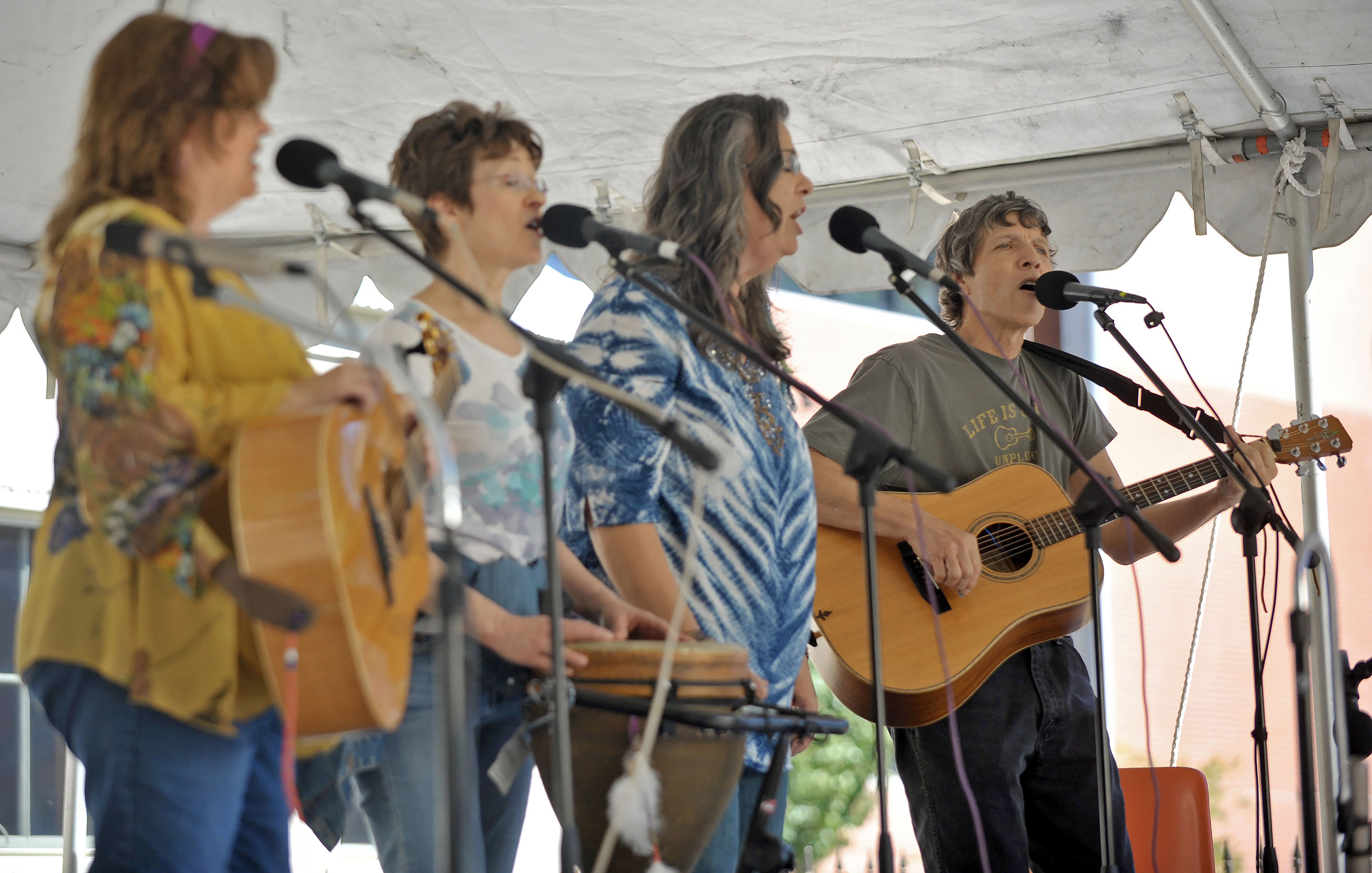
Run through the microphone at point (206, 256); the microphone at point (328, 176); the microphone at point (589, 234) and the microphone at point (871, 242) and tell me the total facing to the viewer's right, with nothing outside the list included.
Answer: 0

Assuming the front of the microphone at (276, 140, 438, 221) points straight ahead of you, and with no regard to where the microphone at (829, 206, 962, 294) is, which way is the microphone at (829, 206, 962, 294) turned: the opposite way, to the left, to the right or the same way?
the same way

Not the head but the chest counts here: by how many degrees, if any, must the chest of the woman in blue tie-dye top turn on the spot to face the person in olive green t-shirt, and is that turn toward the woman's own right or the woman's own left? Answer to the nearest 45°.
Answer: approximately 90° to the woman's own left

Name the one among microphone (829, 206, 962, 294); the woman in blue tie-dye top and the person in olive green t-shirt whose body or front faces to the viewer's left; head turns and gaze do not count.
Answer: the microphone

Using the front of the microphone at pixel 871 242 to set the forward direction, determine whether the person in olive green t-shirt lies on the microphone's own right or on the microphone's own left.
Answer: on the microphone's own right

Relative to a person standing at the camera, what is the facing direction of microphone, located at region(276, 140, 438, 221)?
facing to the left of the viewer

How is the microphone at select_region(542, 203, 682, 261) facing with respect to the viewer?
to the viewer's left

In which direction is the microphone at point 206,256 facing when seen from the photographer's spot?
facing to the left of the viewer

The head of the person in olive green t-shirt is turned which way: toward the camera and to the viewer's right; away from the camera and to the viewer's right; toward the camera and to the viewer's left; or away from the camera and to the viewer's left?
toward the camera and to the viewer's right
